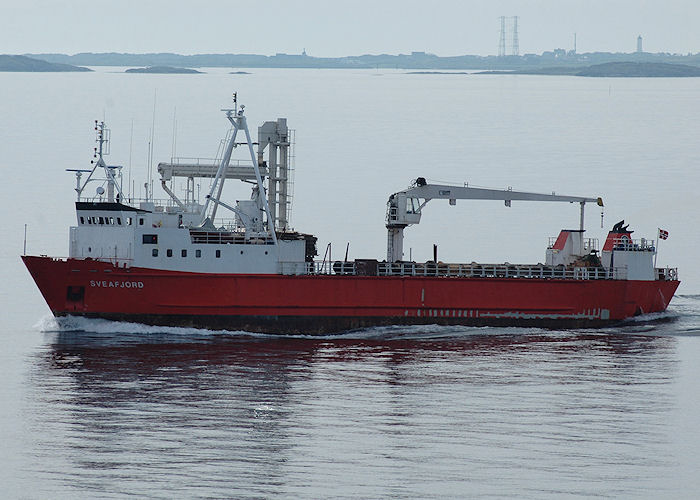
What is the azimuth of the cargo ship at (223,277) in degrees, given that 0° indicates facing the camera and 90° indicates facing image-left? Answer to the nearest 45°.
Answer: approximately 90°
